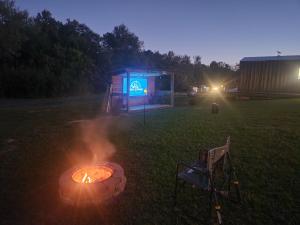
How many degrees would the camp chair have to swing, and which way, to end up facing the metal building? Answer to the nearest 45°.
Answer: approximately 135° to its right

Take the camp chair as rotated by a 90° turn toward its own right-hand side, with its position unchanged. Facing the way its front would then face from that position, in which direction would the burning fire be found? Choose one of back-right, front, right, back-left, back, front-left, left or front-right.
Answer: front-left

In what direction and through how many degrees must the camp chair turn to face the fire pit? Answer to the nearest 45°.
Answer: approximately 45° to its right
